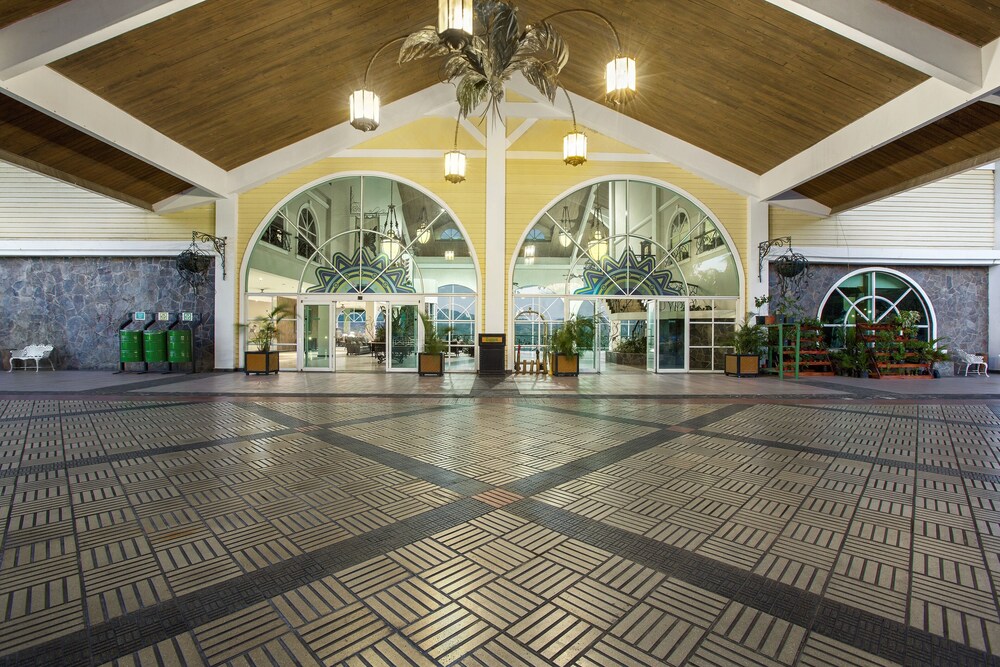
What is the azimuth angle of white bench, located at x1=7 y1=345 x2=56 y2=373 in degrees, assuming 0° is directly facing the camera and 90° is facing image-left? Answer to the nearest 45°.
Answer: approximately 0°

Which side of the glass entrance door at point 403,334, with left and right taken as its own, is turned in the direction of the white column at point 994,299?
left

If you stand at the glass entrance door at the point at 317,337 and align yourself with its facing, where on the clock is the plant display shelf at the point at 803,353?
The plant display shelf is roughly at 10 o'clock from the glass entrance door.

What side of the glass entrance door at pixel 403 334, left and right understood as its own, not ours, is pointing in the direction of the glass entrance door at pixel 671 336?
left

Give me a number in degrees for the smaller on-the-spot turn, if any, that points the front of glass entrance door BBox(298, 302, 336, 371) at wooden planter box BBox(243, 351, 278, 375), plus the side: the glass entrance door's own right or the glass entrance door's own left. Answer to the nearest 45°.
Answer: approximately 90° to the glass entrance door's own right

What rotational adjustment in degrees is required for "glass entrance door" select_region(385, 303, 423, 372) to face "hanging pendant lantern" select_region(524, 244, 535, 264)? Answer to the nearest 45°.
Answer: approximately 90° to its left
